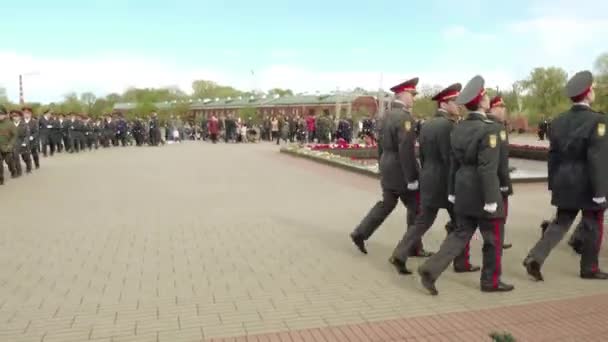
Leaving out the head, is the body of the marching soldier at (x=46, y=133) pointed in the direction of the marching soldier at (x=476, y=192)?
no

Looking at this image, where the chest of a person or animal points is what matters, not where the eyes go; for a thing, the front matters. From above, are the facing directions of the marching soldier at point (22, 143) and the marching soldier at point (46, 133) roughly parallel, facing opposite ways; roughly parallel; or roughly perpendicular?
roughly parallel

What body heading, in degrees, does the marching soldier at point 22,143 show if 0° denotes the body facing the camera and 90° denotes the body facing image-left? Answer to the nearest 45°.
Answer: approximately 45°

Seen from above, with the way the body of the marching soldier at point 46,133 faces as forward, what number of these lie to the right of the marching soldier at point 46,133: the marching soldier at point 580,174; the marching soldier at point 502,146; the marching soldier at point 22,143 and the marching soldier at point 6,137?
0

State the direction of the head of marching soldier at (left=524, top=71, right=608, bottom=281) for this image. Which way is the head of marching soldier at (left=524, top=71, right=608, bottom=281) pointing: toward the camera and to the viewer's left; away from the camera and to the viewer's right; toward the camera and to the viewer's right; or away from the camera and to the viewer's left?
away from the camera and to the viewer's right

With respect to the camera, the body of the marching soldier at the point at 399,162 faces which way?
to the viewer's right

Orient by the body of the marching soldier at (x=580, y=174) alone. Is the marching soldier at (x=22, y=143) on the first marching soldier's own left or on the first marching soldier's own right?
on the first marching soldier's own left
